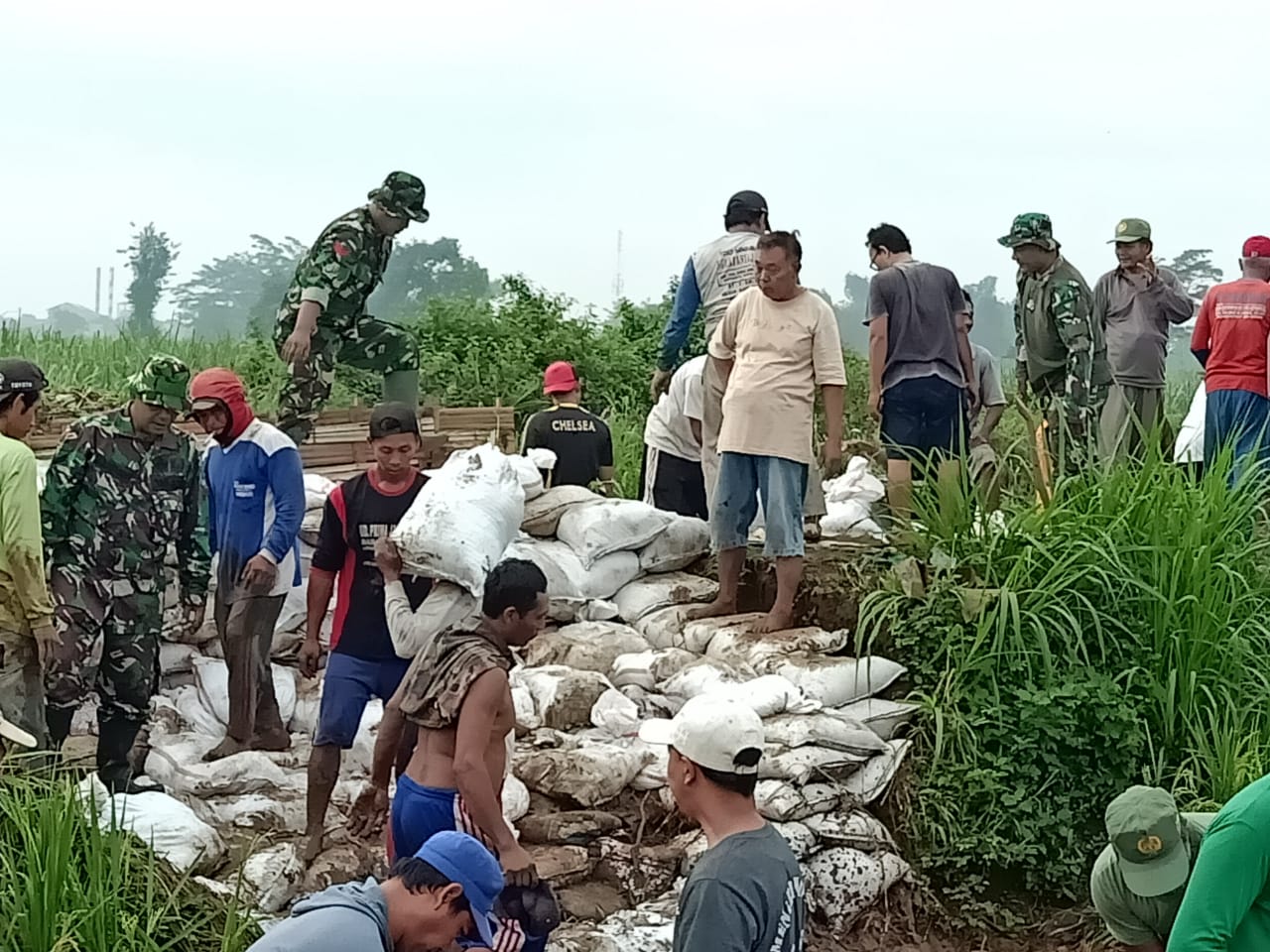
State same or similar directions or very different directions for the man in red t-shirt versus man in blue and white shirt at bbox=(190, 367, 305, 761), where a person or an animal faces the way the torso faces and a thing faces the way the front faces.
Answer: very different directions

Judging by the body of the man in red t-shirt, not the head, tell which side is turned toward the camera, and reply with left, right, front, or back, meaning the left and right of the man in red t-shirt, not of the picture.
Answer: back

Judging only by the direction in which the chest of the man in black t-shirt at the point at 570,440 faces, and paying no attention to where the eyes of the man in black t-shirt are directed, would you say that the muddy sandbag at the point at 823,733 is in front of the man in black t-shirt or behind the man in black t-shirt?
behind

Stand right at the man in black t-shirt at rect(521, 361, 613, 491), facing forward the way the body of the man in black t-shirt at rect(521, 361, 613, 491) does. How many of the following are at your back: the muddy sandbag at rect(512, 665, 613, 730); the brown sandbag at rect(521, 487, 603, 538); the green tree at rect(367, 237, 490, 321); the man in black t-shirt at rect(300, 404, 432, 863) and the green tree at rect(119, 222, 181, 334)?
3

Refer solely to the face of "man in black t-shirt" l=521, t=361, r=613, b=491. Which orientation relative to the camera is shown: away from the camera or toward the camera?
away from the camera

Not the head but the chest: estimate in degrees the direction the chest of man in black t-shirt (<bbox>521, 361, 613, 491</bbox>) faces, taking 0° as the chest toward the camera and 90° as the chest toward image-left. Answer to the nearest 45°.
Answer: approximately 180°

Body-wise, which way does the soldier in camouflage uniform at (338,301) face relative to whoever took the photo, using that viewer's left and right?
facing to the right of the viewer

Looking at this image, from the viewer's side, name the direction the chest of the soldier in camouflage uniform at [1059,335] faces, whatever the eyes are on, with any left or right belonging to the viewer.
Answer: facing the viewer and to the left of the viewer

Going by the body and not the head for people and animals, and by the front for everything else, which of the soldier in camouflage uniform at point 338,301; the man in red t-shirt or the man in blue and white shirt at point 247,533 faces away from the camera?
the man in red t-shirt

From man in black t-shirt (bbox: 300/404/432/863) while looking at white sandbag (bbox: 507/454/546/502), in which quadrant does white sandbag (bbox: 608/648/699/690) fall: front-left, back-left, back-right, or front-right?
front-right

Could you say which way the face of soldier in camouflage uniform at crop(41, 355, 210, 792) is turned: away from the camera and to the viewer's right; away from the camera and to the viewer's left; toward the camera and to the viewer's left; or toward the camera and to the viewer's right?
toward the camera and to the viewer's right
